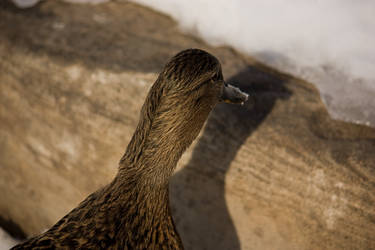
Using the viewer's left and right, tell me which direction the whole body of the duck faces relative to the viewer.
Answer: facing away from the viewer and to the right of the viewer
